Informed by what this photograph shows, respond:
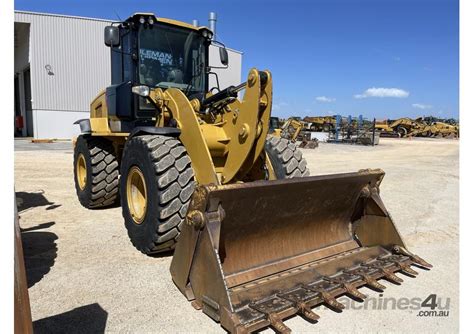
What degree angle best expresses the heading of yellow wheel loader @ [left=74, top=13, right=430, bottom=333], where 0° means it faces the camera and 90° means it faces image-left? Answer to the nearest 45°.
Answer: approximately 315°
